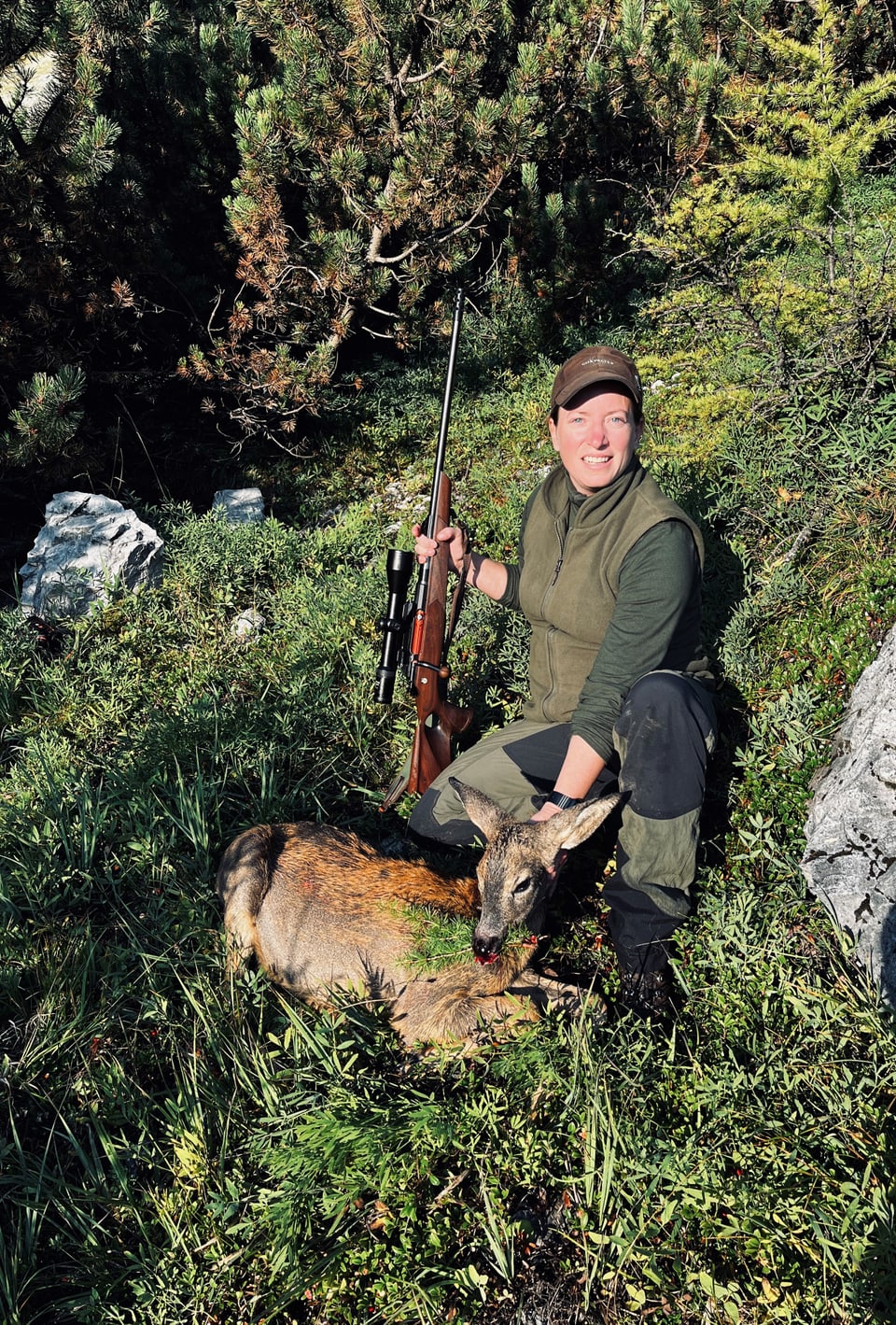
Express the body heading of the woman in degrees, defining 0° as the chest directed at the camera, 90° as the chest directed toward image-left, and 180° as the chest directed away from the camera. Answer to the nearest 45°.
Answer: approximately 45°

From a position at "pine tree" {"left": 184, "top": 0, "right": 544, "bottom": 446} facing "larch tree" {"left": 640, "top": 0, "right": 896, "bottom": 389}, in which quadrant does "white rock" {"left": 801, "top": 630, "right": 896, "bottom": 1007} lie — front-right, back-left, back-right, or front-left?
front-right

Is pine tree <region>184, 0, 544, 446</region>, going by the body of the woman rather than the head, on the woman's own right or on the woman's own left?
on the woman's own right

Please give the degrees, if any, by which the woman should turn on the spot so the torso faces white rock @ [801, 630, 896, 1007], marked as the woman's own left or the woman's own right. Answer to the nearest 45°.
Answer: approximately 90° to the woman's own left

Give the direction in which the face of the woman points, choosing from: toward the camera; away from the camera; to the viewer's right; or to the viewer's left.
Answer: toward the camera

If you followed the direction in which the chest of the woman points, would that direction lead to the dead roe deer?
yes

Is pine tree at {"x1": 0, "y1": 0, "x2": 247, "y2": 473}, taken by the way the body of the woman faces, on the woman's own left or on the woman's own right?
on the woman's own right

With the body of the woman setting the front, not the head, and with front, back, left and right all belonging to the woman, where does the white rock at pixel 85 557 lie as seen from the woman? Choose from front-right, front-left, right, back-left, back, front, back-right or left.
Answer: right

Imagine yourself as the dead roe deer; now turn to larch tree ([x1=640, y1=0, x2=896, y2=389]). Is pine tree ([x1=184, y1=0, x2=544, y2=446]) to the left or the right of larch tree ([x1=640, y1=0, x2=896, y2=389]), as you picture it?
left

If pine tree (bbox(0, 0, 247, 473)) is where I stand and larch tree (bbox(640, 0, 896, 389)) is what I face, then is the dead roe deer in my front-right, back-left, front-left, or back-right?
front-right

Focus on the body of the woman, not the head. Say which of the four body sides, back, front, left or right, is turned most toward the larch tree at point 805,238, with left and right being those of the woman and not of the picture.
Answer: back
